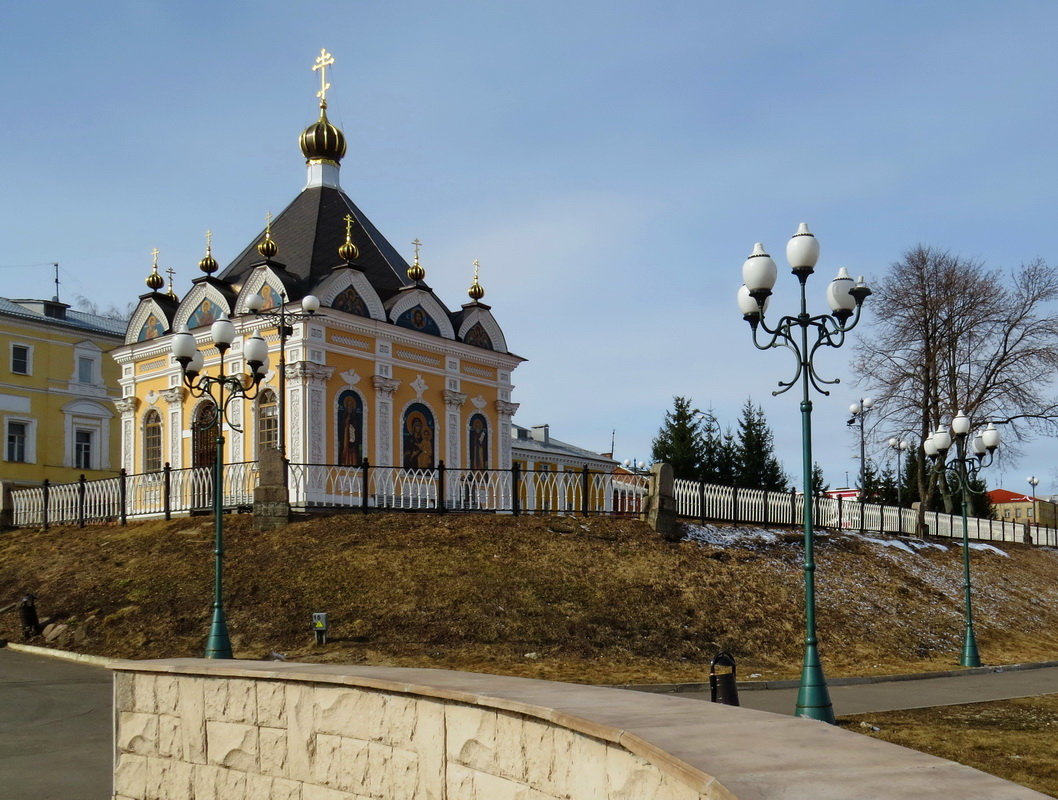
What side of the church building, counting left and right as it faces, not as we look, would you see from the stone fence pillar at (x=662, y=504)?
left

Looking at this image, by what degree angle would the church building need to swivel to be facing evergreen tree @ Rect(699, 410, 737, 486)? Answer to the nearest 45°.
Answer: approximately 180°

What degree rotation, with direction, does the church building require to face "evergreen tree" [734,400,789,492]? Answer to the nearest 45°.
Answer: approximately 180°

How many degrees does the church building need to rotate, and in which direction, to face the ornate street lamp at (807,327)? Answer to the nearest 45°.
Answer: approximately 45° to its left

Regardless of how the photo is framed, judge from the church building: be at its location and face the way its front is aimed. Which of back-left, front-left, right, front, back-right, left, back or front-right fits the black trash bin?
front-left

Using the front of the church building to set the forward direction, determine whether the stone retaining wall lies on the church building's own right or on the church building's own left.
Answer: on the church building's own left

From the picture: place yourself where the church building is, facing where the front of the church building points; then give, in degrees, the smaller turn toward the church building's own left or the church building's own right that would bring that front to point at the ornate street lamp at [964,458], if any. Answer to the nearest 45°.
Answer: approximately 90° to the church building's own left

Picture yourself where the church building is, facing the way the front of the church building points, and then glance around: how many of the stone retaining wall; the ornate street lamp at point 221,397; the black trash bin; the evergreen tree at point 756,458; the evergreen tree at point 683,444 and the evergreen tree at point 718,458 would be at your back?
3

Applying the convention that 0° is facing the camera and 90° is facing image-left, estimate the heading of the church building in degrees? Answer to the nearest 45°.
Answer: approximately 45°
